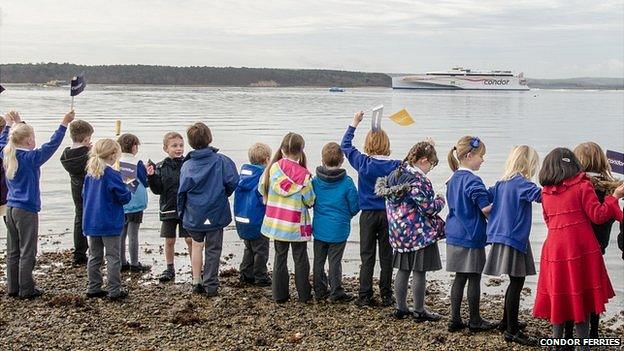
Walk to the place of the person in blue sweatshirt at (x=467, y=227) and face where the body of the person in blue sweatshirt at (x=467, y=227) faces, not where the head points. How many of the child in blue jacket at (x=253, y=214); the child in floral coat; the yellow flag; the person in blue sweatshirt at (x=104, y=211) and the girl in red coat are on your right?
1

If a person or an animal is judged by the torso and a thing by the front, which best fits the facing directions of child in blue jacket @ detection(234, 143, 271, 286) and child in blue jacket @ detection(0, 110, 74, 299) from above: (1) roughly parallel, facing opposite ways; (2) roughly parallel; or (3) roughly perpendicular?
roughly parallel

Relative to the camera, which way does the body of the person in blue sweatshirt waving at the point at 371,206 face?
away from the camera

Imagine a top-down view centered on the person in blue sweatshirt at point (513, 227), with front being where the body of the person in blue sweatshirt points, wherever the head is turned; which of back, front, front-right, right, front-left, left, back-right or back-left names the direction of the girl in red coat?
right

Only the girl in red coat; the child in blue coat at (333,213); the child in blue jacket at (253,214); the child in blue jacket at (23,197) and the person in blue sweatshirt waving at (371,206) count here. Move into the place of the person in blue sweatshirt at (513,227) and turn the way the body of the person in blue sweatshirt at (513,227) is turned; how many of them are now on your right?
1

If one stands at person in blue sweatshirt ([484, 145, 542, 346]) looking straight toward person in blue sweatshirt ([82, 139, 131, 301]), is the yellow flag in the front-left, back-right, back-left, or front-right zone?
front-right

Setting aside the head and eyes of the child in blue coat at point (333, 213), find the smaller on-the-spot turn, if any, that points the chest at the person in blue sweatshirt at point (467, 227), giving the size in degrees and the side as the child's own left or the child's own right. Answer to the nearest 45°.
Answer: approximately 135° to the child's own right

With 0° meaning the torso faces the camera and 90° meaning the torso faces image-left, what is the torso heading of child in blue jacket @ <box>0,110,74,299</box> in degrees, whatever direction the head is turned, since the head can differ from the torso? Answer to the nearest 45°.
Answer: approximately 225°

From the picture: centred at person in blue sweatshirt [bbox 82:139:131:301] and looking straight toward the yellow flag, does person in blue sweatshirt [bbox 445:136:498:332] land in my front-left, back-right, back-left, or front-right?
front-right

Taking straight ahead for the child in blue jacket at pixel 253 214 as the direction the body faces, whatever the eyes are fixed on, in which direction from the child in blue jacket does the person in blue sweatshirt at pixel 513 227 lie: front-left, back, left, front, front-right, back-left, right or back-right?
right

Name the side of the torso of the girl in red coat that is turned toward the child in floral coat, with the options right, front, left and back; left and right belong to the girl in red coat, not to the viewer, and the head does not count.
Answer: left

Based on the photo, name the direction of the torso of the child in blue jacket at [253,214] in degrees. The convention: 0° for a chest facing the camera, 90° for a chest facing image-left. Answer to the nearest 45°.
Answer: approximately 225°

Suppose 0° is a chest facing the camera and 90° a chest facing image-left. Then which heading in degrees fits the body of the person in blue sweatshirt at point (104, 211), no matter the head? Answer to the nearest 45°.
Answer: approximately 225°

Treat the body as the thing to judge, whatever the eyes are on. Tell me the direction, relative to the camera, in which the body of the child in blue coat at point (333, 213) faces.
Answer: away from the camera

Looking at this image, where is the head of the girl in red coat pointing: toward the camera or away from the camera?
away from the camera

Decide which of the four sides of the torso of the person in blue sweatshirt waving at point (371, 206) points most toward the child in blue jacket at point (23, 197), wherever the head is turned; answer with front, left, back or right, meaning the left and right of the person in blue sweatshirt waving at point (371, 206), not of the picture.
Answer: left

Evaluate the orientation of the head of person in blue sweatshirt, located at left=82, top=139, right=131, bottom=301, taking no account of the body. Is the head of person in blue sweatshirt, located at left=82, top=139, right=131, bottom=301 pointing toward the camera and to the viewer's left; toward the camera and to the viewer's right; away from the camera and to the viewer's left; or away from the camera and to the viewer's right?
away from the camera and to the viewer's right

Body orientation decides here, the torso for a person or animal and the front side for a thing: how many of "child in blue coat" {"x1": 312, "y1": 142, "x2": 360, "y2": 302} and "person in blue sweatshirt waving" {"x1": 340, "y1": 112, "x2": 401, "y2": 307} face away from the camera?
2

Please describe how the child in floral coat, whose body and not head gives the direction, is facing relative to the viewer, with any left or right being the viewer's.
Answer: facing away from the viewer and to the right of the viewer

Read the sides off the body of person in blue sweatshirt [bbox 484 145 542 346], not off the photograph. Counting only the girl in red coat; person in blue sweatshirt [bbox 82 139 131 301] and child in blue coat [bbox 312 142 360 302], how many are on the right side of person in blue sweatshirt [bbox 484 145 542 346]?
1

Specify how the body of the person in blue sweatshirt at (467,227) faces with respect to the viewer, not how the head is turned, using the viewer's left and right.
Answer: facing away from the viewer and to the right of the viewer
